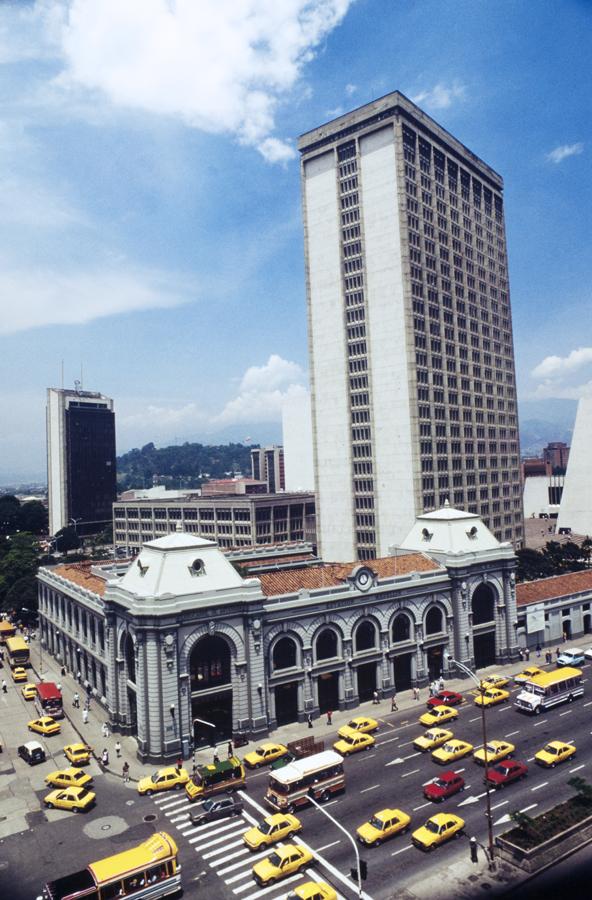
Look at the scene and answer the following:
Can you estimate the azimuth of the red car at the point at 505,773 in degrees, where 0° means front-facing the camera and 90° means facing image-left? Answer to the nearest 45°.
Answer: approximately 45°

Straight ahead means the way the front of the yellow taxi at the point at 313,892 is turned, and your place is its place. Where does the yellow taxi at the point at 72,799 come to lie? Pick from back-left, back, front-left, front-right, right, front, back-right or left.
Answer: right

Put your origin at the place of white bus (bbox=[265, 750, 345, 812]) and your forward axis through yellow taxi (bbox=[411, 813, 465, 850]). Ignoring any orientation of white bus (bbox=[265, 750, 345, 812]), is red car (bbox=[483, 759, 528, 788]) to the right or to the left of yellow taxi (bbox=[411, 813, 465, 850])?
left

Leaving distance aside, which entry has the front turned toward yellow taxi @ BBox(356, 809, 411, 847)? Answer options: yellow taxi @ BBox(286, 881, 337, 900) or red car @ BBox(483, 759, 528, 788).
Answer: the red car

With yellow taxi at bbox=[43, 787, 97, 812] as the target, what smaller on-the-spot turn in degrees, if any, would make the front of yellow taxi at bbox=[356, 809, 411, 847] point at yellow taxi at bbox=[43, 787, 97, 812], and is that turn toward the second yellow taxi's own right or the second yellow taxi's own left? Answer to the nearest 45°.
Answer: approximately 45° to the second yellow taxi's own right

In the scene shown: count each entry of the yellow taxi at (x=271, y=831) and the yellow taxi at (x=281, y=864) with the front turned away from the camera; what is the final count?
0

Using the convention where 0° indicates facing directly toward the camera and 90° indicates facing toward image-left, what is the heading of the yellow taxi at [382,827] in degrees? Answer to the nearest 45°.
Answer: approximately 45°

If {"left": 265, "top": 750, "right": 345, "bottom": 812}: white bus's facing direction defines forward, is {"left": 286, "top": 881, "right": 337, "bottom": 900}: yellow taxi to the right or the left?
on its left

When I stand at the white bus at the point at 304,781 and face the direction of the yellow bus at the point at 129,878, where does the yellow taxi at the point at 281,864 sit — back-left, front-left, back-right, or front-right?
front-left

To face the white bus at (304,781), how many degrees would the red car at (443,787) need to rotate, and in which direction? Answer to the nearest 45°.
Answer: approximately 45° to its right

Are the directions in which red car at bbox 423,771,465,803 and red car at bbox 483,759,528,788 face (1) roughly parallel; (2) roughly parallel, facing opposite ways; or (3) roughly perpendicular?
roughly parallel

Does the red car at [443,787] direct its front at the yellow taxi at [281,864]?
yes

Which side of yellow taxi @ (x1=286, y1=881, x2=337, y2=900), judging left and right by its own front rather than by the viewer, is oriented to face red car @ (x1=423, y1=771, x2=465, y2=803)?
back

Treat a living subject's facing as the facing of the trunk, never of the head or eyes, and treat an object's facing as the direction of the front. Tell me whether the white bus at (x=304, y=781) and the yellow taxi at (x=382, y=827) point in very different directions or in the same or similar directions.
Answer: same or similar directions

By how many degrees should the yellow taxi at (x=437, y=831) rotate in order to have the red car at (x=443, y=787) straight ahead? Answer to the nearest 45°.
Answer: approximately 135° to its right

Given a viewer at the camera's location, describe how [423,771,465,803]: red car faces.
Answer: facing the viewer and to the left of the viewer

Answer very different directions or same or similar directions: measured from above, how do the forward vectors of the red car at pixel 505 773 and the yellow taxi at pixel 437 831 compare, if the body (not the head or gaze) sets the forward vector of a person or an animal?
same or similar directions

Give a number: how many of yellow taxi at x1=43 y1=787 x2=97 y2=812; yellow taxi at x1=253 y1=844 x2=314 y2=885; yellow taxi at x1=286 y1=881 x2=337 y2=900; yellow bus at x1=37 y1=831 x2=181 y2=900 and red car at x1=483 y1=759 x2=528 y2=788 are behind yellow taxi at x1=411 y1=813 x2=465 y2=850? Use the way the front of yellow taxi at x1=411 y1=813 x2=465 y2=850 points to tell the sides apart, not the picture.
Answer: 1

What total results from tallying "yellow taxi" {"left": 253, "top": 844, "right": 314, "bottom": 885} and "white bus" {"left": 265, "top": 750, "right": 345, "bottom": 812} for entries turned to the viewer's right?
0

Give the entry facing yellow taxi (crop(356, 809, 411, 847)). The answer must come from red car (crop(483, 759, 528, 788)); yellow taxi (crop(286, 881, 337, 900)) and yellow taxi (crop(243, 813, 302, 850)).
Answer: the red car
